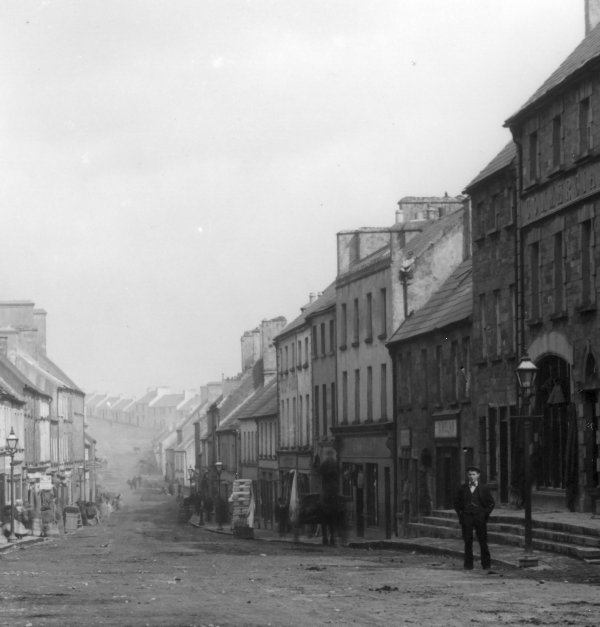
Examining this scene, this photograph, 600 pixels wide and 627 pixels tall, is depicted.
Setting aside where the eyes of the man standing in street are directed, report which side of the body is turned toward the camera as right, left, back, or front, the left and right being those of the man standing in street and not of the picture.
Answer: front

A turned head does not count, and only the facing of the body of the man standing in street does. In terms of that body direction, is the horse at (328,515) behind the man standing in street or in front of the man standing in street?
behind
